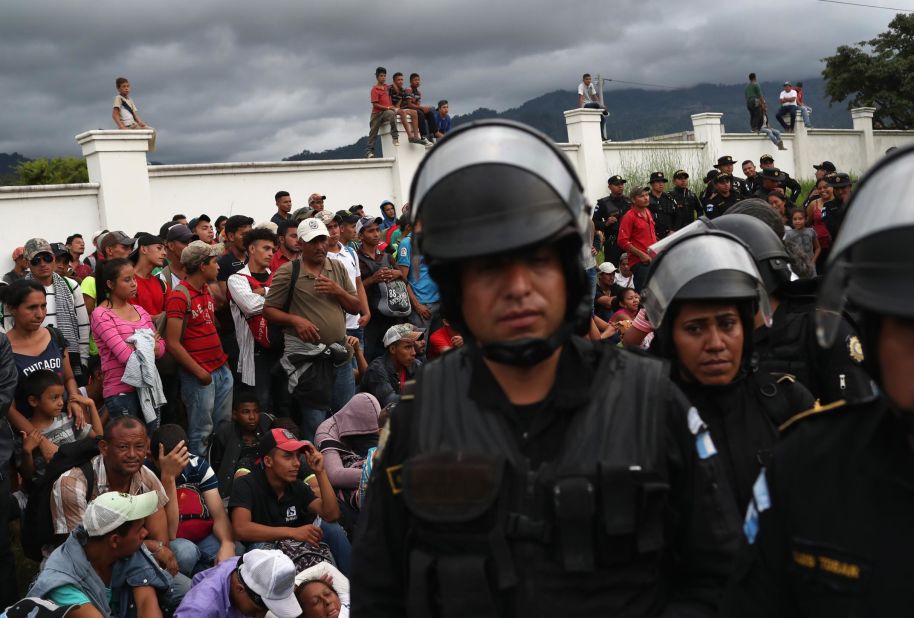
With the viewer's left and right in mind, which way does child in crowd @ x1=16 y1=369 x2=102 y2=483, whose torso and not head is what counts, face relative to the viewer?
facing the viewer and to the right of the viewer

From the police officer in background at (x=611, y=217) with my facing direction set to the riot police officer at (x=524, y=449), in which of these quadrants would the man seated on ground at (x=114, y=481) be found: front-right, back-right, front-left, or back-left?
front-right

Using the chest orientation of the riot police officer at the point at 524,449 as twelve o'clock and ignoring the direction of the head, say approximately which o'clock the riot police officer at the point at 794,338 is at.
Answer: the riot police officer at the point at 794,338 is roughly at 7 o'clock from the riot police officer at the point at 524,449.

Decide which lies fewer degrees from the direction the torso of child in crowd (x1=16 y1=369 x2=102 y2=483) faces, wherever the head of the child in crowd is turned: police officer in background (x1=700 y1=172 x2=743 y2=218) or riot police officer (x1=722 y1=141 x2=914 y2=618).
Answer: the riot police officer

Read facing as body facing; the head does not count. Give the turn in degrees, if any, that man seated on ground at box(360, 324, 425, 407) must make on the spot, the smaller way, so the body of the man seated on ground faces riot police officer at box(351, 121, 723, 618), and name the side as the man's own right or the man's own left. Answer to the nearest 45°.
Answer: approximately 45° to the man's own right

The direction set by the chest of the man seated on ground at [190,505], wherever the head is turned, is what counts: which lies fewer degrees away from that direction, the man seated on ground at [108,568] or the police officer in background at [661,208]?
the man seated on ground

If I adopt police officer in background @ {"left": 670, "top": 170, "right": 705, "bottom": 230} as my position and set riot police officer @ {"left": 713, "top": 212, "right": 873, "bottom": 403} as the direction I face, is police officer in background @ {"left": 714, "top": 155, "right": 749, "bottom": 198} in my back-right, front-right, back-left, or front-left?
back-left

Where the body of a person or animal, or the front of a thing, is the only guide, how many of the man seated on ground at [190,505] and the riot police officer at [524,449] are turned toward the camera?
2
